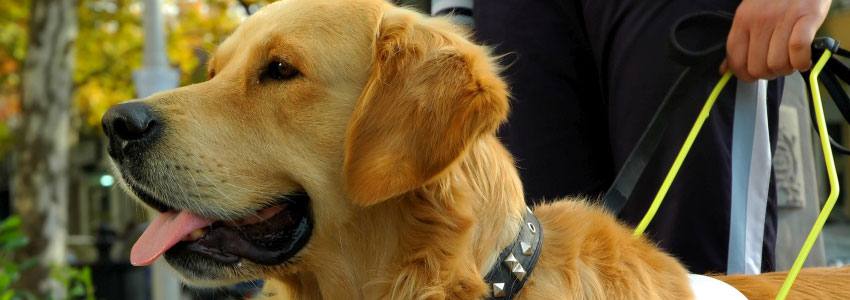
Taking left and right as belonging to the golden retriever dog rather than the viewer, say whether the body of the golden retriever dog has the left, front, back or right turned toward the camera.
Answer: left
